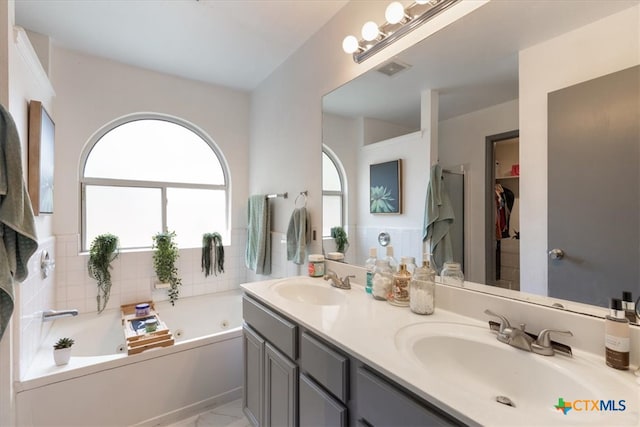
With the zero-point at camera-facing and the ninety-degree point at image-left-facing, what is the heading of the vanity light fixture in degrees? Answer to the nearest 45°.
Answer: approximately 45°

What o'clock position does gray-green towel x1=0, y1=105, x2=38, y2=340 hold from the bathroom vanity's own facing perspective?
The gray-green towel is roughly at 1 o'clock from the bathroom vanity.

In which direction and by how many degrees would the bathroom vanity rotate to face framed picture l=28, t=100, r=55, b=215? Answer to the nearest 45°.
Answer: approximately 45° to its right

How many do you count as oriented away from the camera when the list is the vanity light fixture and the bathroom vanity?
0

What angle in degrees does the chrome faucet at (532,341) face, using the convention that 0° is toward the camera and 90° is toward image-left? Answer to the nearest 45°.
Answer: approximately 45°

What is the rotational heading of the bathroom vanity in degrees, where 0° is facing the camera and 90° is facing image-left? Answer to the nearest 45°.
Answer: approximately 45°
